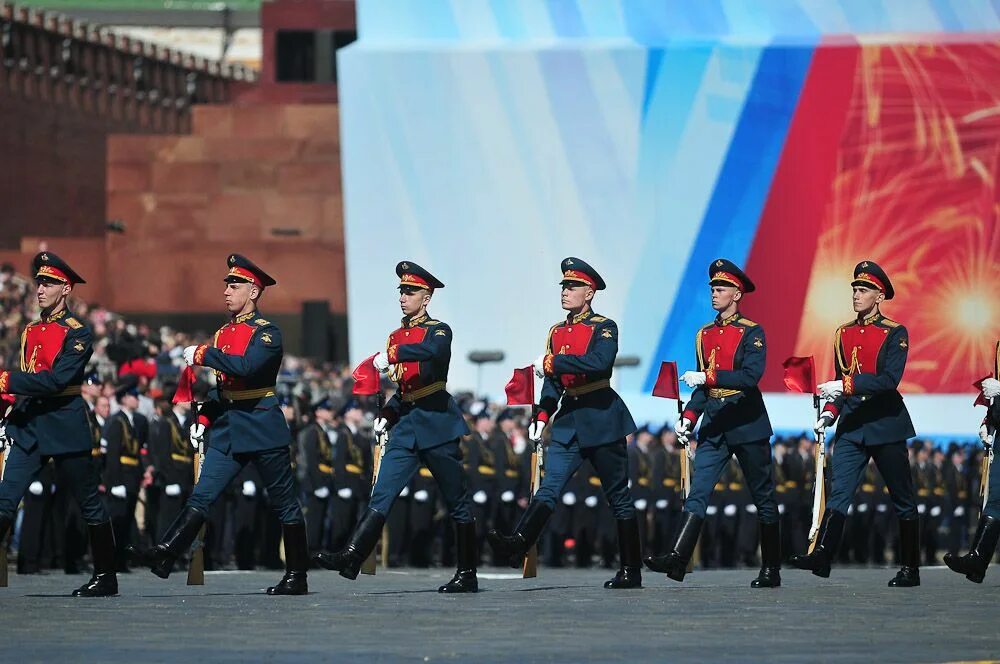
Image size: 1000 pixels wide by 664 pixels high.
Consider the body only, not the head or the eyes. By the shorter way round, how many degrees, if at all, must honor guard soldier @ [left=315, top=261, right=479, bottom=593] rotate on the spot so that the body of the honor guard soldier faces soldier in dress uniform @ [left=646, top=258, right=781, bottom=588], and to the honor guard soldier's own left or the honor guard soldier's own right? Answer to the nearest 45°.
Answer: approximately 135° to the honor guard soldier's own left

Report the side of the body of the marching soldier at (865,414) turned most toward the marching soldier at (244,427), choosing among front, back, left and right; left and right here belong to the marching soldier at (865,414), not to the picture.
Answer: front

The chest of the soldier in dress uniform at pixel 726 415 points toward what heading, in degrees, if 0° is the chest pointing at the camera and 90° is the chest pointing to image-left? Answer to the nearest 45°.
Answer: approximately 45°

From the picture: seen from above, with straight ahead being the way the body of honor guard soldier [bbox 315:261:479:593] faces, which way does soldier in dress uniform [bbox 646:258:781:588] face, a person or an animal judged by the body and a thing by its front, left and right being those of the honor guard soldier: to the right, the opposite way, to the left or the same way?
the same way

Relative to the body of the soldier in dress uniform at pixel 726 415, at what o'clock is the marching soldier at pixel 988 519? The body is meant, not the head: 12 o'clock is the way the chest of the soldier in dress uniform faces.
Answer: The marching soldier is roughly at 7 o'clock from the soldier in dress uniform.

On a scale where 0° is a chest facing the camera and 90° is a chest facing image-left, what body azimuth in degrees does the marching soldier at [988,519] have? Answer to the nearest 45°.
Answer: approximately 90°

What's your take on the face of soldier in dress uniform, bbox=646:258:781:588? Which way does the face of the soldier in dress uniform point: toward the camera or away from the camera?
toward the camera

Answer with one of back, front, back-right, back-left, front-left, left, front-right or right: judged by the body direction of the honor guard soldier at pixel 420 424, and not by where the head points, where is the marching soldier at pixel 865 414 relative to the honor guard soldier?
back-left

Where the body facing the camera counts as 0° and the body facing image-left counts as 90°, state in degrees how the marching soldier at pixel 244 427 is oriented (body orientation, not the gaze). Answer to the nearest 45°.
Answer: approximately 45°

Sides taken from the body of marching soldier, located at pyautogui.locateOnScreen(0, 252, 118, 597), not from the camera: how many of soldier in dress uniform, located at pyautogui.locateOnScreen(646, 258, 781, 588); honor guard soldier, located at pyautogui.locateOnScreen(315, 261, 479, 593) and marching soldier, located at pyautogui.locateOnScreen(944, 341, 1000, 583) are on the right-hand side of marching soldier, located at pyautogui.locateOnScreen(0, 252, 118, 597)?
0

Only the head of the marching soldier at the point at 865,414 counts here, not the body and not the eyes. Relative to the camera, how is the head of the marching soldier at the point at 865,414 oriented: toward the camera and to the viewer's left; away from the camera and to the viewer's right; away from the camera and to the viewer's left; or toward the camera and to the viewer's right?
toward the camera and to the viewer's left

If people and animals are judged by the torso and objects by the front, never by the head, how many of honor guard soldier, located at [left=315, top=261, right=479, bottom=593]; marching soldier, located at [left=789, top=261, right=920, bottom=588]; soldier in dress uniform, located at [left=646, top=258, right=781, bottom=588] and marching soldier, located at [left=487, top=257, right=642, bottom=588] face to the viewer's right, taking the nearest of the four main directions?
0

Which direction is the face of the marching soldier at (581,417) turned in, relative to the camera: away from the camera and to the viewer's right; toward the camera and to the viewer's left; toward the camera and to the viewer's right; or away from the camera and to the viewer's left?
toward the camera and to the viewer's left

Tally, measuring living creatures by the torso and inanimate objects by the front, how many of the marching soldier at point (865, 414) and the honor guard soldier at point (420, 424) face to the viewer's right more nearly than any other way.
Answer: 0

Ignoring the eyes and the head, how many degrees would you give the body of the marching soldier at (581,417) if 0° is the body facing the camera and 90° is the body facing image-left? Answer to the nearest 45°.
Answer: approximately 45°

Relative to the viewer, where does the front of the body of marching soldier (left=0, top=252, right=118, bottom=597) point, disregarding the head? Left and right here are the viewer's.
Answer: facing the viewer and to the left of the viewer

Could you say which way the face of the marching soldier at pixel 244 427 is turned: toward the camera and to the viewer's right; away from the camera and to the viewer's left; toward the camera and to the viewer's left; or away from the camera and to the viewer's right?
toward the camera and to the viewer's left

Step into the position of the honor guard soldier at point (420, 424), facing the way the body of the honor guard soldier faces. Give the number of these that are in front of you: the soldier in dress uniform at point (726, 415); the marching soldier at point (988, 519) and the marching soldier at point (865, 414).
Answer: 0
